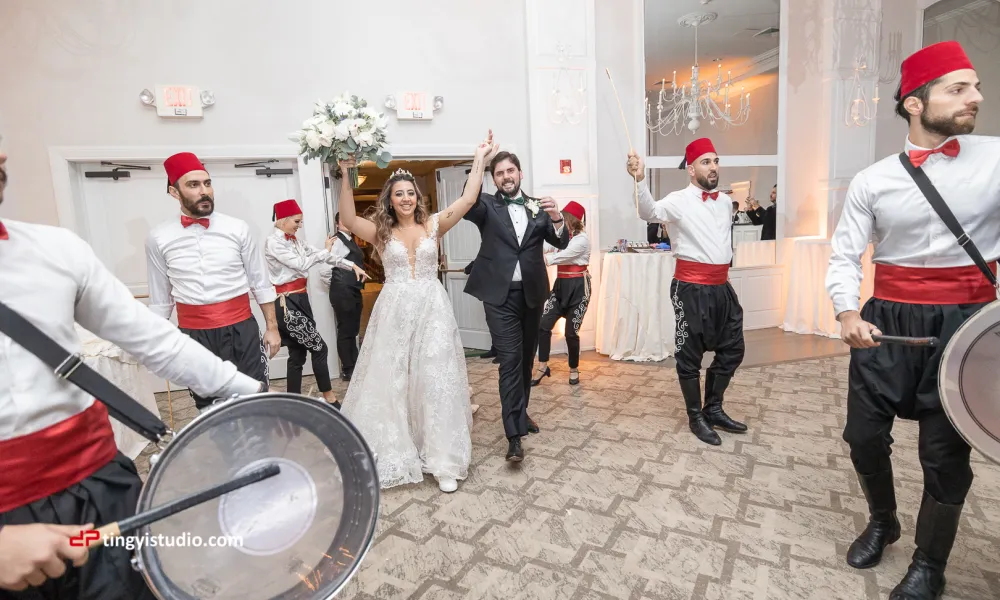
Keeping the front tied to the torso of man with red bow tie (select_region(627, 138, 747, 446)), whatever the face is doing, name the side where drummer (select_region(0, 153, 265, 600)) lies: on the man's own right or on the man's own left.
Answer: on the man's own right

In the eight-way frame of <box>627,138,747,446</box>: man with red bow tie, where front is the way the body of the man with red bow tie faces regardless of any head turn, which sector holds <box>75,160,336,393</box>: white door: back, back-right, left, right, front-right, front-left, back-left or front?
back-right

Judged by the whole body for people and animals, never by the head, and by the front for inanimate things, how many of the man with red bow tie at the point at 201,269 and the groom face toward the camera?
2

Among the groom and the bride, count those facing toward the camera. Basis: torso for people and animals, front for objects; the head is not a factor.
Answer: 2

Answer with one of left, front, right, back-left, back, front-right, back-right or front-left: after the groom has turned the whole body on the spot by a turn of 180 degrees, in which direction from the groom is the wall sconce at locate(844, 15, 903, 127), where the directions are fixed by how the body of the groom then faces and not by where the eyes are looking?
front-right

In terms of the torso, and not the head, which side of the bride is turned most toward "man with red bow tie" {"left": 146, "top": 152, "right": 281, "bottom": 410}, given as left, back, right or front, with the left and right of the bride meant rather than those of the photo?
right

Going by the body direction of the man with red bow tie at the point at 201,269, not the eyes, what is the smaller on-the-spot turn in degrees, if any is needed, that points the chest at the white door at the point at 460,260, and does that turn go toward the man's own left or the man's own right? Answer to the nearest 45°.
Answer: approximately 135° to the man's own left
